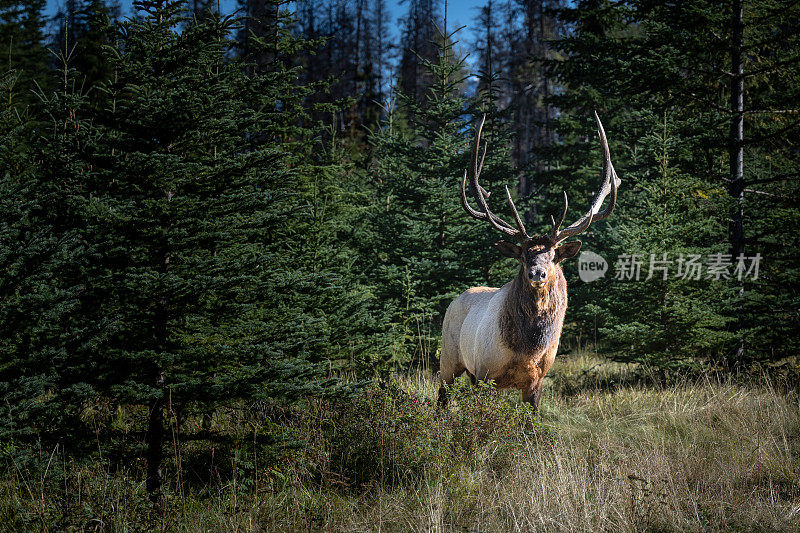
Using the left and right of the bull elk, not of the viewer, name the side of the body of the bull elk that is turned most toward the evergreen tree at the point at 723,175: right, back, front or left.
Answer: left

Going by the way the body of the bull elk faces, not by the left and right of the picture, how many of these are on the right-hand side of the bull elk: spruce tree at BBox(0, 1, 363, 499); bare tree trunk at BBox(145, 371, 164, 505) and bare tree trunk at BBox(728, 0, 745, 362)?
2

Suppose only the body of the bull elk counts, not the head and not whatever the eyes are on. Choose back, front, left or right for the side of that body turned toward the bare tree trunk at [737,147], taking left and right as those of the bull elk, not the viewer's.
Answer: left

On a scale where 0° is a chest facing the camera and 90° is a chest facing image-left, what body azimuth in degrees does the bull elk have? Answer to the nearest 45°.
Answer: approximately 315°

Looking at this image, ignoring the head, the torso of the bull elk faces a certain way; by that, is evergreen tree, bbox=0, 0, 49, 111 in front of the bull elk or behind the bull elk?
behind

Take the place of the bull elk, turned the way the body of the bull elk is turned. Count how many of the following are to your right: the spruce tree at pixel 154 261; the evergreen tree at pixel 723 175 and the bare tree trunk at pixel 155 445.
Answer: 2

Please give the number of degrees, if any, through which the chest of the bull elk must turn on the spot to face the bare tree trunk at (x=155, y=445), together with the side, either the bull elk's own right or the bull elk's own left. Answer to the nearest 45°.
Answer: approximately 90° to the bull elk's own right

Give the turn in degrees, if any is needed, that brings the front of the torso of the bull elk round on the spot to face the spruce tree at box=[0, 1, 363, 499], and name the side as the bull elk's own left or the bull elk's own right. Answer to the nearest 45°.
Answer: approximately 90° to the bull elk's own right
